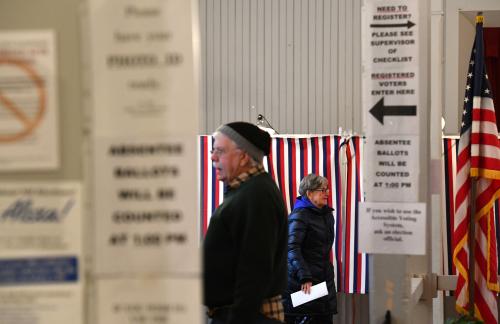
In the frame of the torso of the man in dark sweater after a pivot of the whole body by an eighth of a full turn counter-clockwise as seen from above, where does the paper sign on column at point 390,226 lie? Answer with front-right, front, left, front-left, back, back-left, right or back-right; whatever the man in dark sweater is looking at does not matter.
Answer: back-left

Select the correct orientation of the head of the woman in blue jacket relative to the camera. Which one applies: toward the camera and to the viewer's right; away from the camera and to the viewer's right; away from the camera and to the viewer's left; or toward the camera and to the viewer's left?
toward the camera and to the viewer's right

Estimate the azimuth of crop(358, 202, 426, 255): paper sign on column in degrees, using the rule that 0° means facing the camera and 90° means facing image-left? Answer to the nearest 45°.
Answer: approximately 0°

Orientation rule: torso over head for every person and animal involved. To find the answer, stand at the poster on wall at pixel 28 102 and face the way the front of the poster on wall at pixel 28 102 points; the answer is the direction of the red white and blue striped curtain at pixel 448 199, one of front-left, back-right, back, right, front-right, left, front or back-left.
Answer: back-left

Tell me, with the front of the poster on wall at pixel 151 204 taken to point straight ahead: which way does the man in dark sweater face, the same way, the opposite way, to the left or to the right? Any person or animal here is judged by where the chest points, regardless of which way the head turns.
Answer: to the right

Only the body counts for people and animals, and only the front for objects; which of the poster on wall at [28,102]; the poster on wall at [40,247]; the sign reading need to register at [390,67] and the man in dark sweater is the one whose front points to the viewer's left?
the man in dark sweater

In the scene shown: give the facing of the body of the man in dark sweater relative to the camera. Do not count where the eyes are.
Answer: to the viewer's left

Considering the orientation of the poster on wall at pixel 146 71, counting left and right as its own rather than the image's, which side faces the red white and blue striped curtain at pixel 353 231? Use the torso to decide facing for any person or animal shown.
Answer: back

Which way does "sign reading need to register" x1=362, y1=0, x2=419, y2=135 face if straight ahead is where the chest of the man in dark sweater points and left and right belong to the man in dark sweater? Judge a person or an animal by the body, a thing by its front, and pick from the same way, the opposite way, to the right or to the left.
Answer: to the left

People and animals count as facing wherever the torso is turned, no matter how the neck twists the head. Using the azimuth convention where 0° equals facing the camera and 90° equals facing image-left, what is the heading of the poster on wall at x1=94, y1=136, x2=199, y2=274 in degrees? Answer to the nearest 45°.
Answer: approximately 0°
